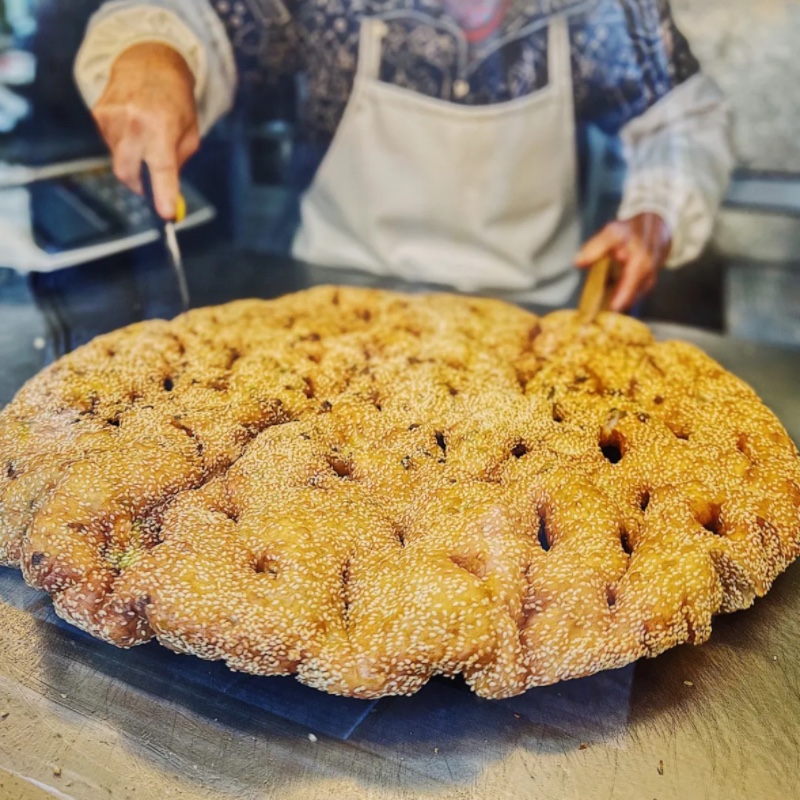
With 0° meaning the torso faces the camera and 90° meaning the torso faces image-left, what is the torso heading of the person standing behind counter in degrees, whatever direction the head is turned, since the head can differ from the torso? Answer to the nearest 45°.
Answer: approximately 0°
